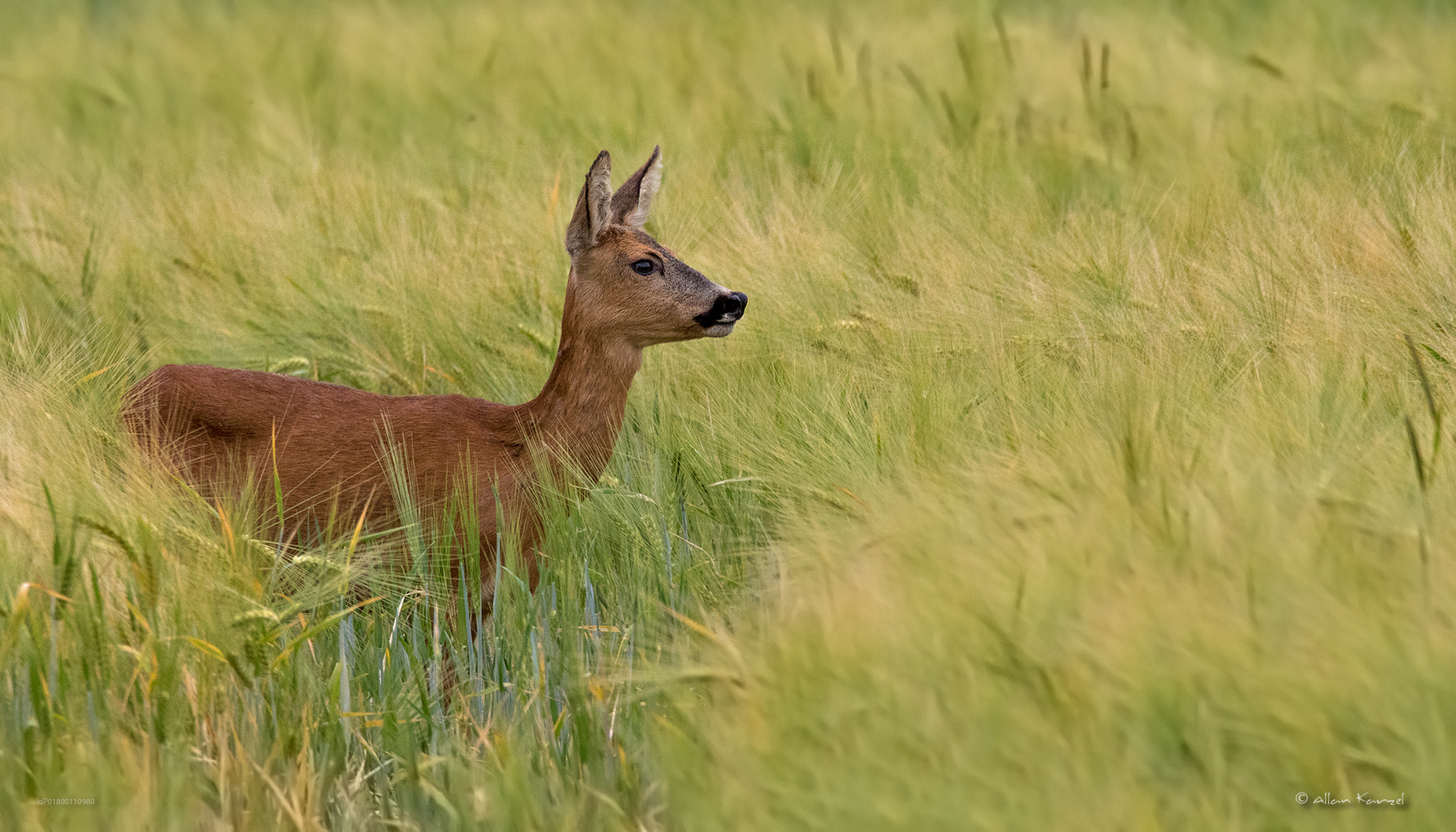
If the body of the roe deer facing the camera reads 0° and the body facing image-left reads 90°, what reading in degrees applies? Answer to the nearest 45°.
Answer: approximately 270°
